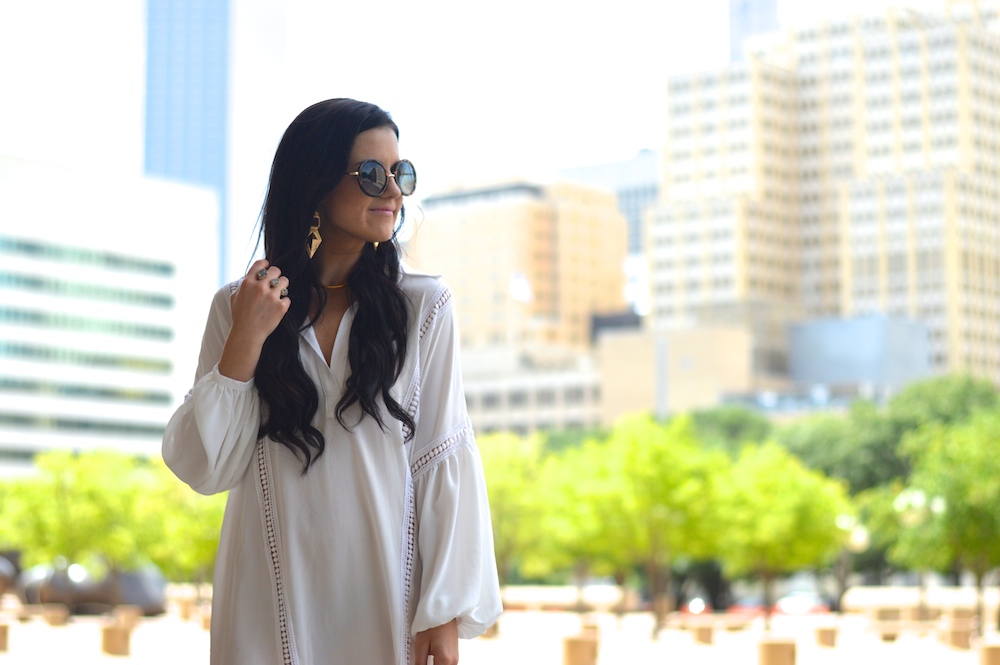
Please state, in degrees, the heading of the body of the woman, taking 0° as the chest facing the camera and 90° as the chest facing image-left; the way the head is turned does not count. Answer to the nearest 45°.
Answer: approximately 0°

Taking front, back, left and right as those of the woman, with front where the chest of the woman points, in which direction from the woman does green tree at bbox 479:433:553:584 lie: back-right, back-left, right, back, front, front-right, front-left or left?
back

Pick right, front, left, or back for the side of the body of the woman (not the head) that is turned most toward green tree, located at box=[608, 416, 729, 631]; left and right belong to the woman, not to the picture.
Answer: back

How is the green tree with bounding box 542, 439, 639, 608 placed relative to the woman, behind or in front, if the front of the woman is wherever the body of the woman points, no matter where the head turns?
behind

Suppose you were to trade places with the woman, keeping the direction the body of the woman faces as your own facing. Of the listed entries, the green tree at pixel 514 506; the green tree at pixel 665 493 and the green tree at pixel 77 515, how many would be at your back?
3

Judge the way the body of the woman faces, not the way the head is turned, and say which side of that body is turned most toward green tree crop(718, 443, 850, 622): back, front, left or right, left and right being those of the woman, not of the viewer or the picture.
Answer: back

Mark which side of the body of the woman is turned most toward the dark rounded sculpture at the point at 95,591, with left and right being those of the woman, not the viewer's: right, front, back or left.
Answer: back

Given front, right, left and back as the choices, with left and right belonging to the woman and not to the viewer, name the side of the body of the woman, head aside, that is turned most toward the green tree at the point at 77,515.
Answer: back
